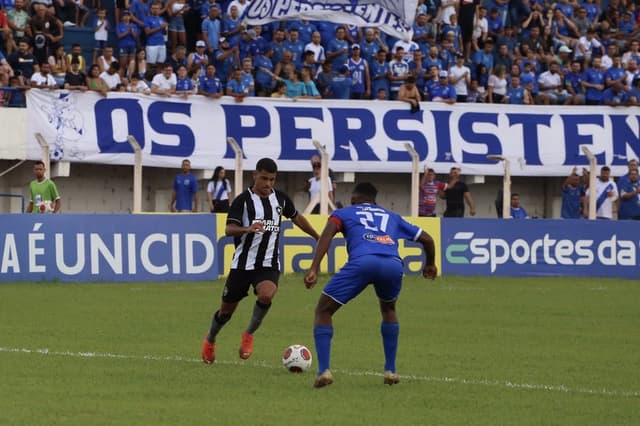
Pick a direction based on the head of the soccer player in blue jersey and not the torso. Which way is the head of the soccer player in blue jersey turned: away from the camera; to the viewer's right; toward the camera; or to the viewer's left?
away from the camera

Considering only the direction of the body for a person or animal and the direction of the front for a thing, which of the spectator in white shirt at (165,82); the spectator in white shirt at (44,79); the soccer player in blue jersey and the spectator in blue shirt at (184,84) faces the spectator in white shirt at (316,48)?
the soccer player in blue jersey

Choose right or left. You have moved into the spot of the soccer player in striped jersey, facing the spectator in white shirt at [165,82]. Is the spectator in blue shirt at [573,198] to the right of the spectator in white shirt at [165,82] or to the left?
right

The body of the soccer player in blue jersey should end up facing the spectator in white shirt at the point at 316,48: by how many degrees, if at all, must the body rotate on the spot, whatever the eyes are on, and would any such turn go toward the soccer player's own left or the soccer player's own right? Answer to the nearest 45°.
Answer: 0° — they already face them

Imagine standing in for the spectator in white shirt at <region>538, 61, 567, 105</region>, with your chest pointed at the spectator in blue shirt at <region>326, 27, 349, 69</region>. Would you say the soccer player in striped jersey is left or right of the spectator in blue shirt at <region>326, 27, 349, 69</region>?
left

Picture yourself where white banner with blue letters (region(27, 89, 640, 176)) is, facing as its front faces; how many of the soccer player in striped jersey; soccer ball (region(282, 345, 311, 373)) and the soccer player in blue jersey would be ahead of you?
3

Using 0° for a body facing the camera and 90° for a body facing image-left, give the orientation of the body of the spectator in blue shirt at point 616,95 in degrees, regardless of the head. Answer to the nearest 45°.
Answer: approximately 0°

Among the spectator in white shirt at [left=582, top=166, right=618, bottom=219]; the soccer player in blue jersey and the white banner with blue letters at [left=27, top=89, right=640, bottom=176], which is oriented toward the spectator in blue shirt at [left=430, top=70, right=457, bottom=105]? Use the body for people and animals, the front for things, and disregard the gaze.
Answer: the soccer player in blue jersey

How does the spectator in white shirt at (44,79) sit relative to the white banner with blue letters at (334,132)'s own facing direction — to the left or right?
on its right

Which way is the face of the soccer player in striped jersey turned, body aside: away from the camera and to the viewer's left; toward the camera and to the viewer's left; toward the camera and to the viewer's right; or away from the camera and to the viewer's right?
toward the camera and to the viewer's right

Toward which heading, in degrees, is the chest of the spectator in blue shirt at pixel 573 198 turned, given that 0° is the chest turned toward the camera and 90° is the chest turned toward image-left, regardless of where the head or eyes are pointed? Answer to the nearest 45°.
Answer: approximately 0°

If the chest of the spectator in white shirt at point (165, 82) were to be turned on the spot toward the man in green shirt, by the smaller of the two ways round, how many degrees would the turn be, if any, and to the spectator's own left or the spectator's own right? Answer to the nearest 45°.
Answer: approximately 45° to the spectator's own right
